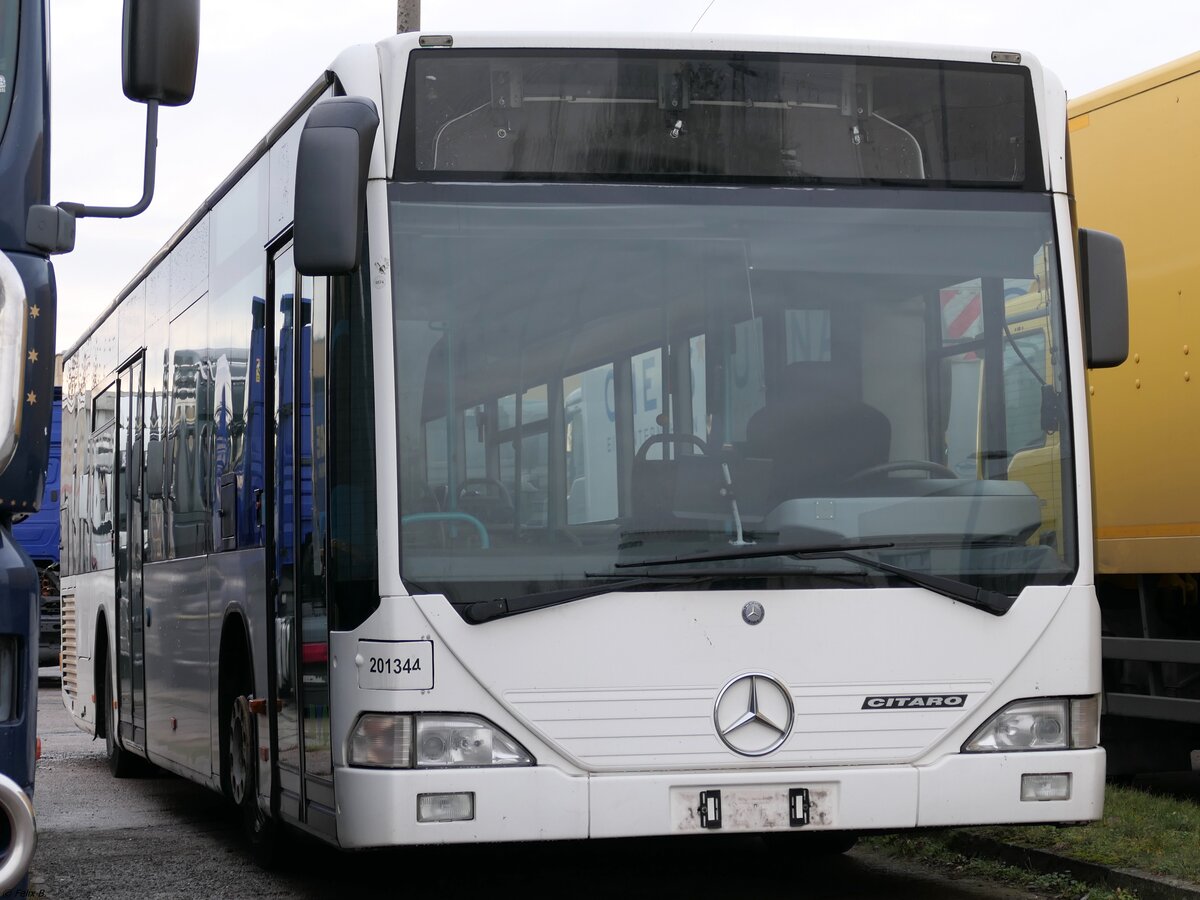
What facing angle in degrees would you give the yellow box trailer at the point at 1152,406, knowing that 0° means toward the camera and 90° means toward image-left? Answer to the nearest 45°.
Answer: approximately 135°

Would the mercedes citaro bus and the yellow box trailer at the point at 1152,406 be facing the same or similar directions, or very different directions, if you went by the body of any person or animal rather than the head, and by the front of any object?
very different directions

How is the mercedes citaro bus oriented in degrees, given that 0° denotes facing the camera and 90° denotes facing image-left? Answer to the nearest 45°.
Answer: approximately 0°

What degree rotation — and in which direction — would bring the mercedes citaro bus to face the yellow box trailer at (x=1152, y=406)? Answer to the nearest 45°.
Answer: approximately 135° to its left

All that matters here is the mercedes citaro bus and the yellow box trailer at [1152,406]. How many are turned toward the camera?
1

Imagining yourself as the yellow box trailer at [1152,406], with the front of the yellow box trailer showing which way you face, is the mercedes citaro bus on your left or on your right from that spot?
on your left
